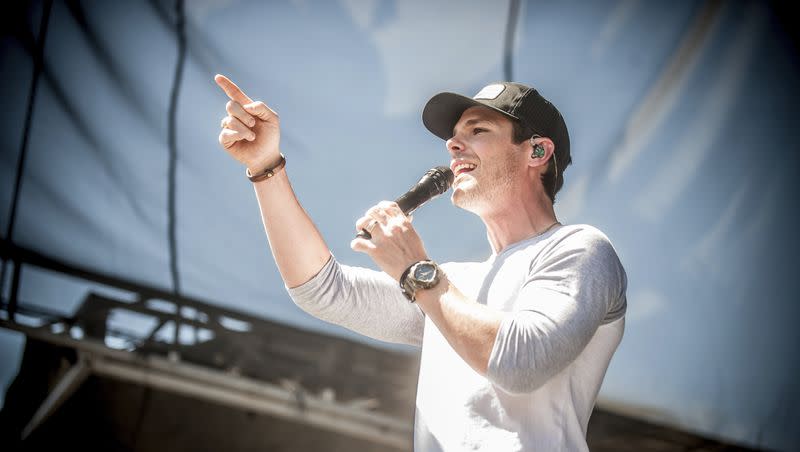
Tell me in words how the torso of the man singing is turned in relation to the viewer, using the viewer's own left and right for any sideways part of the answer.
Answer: facing the viewer and to the left of the viewer
